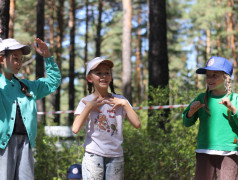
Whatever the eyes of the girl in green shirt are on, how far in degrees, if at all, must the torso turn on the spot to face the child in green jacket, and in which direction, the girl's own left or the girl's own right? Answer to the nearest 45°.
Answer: approximately 45° to the girl's own right

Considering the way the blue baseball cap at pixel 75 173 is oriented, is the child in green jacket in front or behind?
in front

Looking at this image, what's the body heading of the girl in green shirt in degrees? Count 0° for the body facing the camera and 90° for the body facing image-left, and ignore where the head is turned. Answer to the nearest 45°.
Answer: approximately 0°

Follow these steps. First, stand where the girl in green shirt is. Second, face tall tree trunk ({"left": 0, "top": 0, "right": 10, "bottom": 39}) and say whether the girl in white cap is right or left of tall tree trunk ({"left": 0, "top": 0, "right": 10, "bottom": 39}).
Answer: left
